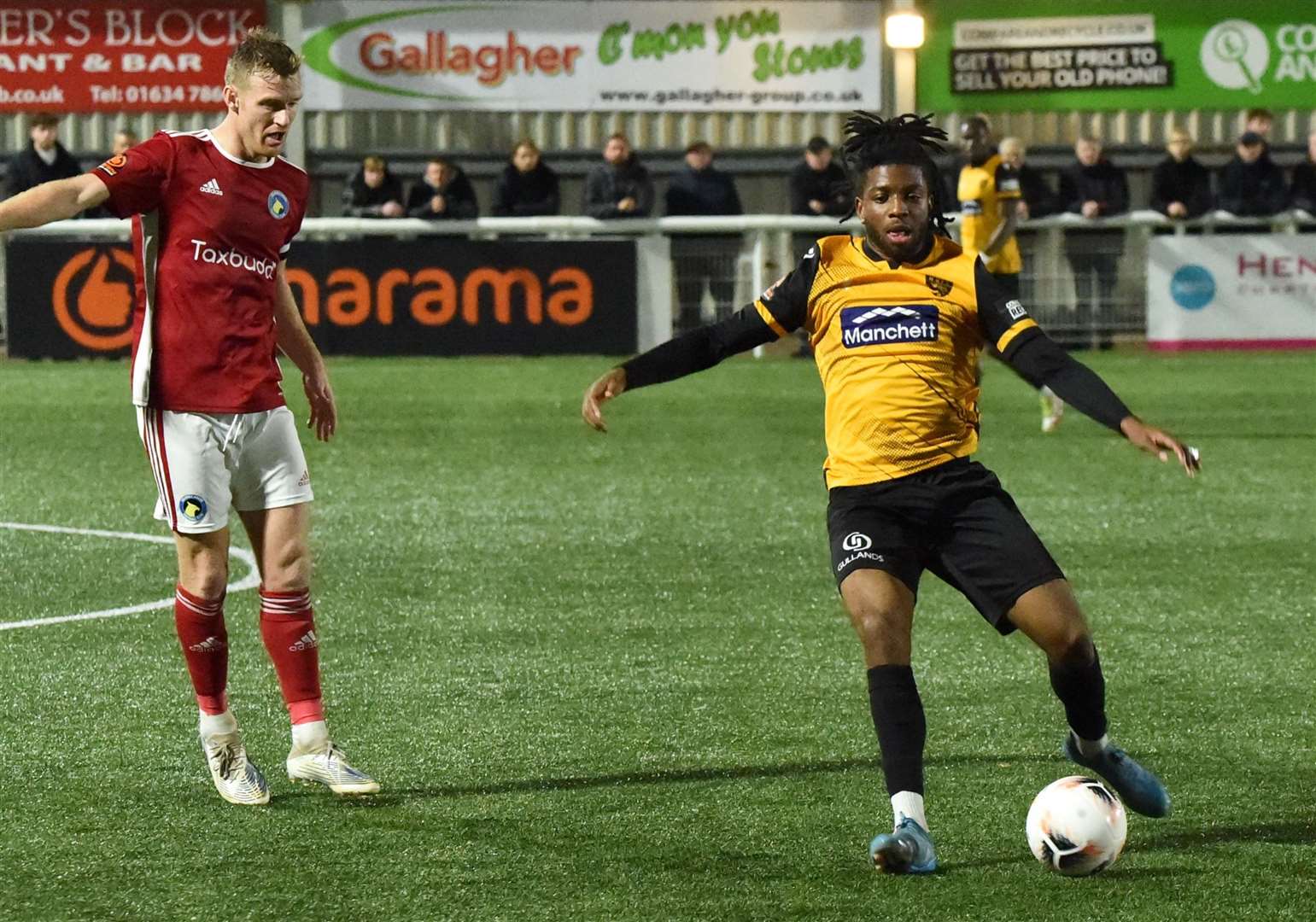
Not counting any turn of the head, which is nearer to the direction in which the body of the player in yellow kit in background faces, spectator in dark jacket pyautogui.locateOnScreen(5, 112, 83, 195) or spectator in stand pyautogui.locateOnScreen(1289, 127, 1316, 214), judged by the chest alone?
the spectator in dark jacket

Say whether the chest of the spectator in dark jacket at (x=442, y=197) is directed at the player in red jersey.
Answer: yes

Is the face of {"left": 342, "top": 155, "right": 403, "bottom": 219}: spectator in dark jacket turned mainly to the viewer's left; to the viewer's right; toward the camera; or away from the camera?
toward the camera

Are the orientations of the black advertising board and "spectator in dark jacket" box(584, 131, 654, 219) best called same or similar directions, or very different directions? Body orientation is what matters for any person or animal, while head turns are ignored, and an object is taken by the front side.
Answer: same or similar directions

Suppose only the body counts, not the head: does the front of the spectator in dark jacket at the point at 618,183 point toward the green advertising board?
no

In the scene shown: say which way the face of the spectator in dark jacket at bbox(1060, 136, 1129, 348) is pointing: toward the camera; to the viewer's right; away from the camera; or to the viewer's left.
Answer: toward the camera

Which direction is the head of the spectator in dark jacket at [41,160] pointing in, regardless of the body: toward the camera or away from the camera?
toward the camera

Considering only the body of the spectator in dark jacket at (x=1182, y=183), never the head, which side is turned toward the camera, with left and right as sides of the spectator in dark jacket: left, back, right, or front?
front

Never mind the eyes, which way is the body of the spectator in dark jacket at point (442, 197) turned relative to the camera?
toward the camera

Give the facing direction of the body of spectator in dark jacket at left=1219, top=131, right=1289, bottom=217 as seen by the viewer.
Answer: toward the camera

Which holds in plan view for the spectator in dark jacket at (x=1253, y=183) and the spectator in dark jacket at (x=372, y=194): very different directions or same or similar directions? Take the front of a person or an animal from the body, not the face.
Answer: same or similar directions

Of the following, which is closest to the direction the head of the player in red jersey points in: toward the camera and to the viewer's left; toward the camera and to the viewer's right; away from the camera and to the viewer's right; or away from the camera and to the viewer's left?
toward the camera and to the viewer's right

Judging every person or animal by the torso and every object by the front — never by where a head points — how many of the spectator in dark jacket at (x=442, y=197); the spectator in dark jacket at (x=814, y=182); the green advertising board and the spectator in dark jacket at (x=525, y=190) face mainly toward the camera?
4

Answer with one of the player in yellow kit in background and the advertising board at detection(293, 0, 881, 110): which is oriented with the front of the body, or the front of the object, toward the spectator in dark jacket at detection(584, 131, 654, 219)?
the advertising board

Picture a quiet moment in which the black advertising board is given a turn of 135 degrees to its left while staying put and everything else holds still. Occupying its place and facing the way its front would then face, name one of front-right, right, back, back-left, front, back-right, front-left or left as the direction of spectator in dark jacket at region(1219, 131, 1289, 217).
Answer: front-right

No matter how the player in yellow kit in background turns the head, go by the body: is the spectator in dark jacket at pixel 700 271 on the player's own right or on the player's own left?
on the player's own right
